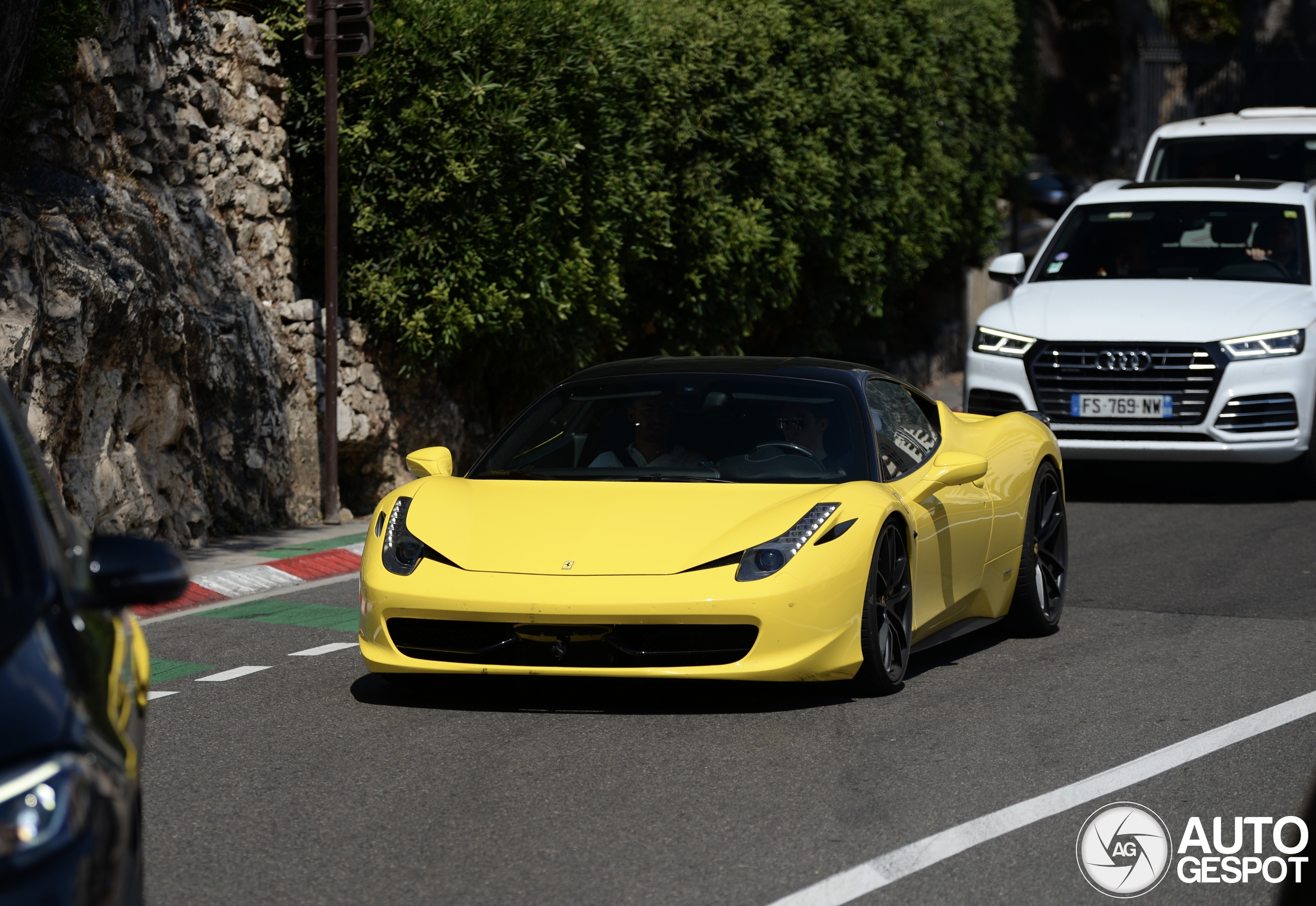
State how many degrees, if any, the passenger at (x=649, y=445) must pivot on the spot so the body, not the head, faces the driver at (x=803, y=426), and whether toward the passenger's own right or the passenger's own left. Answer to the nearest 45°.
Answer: approximately 90° to the passenger's own left

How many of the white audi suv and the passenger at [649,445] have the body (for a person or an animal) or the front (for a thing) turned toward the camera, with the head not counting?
2

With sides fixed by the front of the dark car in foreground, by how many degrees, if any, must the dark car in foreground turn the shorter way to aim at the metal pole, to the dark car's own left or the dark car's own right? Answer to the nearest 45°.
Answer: approximately 180°

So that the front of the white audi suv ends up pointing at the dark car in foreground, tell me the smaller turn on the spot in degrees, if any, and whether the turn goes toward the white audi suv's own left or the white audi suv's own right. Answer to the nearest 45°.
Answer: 0° — it already faces it

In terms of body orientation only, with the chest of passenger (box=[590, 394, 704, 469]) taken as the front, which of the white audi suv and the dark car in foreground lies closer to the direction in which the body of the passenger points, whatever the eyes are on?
the dark car in foreground

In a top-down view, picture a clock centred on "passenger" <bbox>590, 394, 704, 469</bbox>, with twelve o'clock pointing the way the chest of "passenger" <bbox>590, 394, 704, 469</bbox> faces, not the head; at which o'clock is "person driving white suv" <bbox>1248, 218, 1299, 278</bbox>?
"person driving white suv" <bbox>1248, 218, 1299, 278</bbox> is roughly at 7 o'clock from "passenger" <bbox>590, 394, 704, 469</bbox>.

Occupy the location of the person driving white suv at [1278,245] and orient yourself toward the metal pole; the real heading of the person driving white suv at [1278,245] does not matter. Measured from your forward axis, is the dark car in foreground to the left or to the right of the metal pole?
left

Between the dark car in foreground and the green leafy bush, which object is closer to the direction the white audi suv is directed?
the dark car in foreground

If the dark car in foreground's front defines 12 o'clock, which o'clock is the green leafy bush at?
The green leafy bush is roughly at 6 o'clock from the dark car in foreground.

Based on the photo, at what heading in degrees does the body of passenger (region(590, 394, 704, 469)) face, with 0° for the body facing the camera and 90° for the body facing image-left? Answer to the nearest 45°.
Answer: approximately 0°
